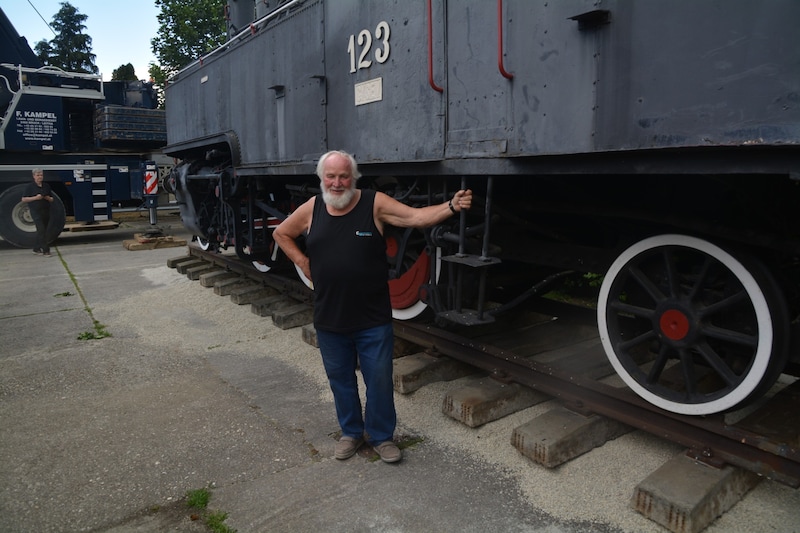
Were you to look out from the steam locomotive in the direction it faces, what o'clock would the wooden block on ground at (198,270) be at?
The wooden block on ground is roughly at 12 o'clock from the steam locomotive.

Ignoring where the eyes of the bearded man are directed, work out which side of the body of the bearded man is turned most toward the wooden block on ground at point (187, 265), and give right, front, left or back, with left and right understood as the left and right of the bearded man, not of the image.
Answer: back

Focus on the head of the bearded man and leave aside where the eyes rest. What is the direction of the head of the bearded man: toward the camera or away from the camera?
toward the camera

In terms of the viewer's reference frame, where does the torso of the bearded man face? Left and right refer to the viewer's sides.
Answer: facing the viewer

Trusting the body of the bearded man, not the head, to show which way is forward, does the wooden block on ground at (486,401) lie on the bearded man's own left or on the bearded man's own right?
on the bearded man's own left

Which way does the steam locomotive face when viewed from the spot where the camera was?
facing away from the viewer and to the left of the viewer

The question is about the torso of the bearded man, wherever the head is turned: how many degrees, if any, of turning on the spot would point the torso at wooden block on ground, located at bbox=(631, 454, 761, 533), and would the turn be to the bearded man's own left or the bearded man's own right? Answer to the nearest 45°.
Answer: approximately 45° to the bearded man's own left

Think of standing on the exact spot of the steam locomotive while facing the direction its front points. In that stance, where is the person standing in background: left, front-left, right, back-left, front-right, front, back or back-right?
front
